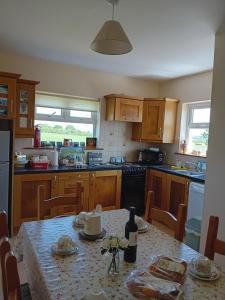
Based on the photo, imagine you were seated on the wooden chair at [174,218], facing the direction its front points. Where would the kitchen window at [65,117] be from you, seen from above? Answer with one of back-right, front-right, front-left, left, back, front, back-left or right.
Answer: right

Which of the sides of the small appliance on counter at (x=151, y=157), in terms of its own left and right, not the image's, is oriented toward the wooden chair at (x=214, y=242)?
front

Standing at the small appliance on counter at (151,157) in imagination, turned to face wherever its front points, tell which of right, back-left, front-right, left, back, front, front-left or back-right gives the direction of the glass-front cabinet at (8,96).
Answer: front-right

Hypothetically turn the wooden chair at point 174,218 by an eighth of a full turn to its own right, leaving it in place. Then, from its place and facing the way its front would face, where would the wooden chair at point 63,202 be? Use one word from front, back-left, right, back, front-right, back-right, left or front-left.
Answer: front

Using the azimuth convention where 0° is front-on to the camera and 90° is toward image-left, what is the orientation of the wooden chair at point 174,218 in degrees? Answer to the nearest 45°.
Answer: approximately 45°

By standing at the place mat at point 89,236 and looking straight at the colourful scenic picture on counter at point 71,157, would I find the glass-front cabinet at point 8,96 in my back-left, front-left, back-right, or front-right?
front-left

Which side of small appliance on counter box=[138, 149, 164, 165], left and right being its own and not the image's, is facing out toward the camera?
front

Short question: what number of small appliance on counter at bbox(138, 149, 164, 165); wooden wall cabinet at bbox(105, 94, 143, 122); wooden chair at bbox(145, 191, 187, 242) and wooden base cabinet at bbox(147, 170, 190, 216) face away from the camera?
0

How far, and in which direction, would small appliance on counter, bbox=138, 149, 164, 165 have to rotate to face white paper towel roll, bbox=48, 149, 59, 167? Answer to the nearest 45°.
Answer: approximately 45° to its right

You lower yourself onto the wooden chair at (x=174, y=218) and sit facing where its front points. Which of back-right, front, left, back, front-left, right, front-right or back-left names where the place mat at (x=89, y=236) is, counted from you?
front

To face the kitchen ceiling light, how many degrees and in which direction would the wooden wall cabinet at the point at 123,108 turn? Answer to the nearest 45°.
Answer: approximately 45° to its right

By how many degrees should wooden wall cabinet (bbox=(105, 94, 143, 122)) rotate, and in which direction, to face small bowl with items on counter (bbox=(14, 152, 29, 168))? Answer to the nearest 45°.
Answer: approximately 90° to its right

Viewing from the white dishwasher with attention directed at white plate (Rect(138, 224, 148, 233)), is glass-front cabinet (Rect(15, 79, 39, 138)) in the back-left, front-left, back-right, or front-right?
front-right

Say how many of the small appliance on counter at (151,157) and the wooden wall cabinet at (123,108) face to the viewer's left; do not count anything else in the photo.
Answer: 0

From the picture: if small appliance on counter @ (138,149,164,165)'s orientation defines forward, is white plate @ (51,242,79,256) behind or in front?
in front

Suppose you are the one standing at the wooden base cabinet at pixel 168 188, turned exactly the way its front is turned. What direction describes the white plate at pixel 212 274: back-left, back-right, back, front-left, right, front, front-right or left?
front-left

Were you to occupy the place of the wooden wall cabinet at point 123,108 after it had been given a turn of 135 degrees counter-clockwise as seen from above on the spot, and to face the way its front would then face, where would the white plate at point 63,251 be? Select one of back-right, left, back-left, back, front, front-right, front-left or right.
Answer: back

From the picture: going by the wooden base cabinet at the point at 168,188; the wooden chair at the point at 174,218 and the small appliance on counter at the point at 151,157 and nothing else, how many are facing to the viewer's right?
0

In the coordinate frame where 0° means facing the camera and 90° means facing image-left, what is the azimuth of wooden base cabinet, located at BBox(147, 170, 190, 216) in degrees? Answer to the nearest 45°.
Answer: approximately 45°
